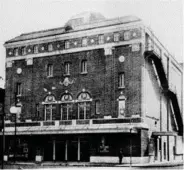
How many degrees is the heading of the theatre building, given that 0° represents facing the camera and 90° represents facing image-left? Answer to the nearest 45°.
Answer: approximately 45°
